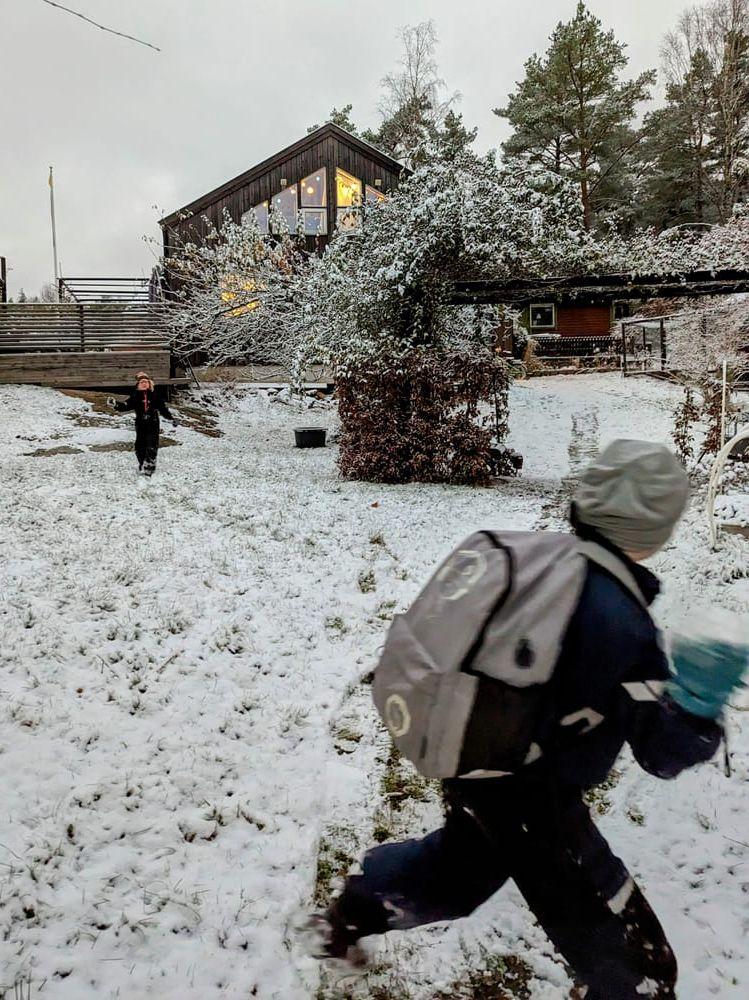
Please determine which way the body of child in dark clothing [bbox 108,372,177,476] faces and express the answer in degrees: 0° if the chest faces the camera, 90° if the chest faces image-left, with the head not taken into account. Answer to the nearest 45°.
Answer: approximately 0°

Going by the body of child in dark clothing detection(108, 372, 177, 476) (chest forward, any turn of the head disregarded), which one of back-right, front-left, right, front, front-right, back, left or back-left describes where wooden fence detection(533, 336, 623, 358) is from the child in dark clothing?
back-left

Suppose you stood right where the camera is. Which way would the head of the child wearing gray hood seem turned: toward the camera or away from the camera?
away from the camera

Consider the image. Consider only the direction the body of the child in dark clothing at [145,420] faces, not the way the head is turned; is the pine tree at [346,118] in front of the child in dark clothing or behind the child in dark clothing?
behind

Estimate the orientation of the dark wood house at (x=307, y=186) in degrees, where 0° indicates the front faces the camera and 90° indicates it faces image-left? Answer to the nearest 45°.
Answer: approximately 0°

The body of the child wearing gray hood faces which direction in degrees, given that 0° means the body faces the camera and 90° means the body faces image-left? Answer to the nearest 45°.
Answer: approximately 270°

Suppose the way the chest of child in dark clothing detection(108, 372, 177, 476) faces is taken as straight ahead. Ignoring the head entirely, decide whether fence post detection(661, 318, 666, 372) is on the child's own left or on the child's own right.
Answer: on the child's own left

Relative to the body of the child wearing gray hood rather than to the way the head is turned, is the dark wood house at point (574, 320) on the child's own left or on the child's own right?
on the child's own left

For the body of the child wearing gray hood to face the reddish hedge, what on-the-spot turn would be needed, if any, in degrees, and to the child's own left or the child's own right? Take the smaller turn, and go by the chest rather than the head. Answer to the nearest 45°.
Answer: approximately 90° to the child's own left
